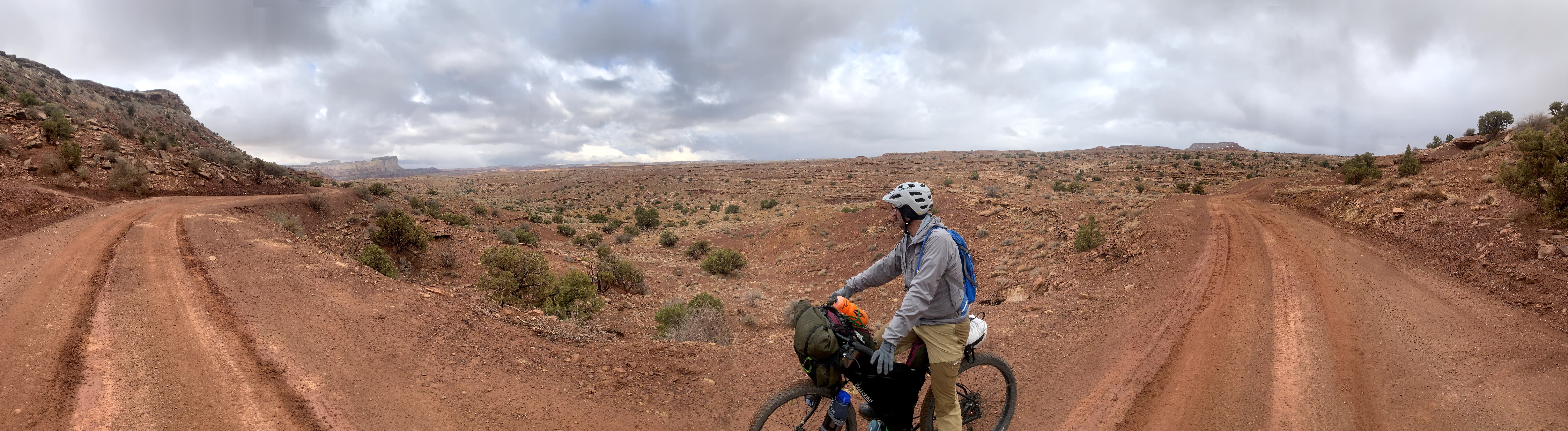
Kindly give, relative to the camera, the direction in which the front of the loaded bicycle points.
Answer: facing to the left of the viewer

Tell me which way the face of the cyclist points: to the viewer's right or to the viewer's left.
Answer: to the viewer's left

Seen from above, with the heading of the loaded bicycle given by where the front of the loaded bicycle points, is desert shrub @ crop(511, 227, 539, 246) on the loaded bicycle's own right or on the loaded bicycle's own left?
on the loaded bicycle's own right

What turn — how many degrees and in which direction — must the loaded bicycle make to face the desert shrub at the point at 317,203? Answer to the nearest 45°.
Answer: approximately 45° to its right

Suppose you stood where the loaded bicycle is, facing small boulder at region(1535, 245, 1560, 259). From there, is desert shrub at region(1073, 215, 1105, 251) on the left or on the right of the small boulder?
left

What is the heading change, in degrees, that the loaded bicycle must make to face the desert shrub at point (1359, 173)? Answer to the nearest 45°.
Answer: approximately 135° to its right

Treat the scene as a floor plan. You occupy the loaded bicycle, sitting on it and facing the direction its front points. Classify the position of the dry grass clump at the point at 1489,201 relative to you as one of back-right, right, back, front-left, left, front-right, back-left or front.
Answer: back-right

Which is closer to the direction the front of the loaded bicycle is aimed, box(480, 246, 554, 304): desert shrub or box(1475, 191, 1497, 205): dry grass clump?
the desert shrub

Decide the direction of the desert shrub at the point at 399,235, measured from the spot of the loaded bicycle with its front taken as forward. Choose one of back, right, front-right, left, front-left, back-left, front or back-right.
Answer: front-right

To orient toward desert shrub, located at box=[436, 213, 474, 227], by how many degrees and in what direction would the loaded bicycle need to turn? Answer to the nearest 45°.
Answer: approximately 45° to its right

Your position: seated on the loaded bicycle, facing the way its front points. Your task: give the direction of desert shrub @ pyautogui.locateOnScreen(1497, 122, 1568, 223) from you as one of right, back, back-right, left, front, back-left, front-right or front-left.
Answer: back-right
